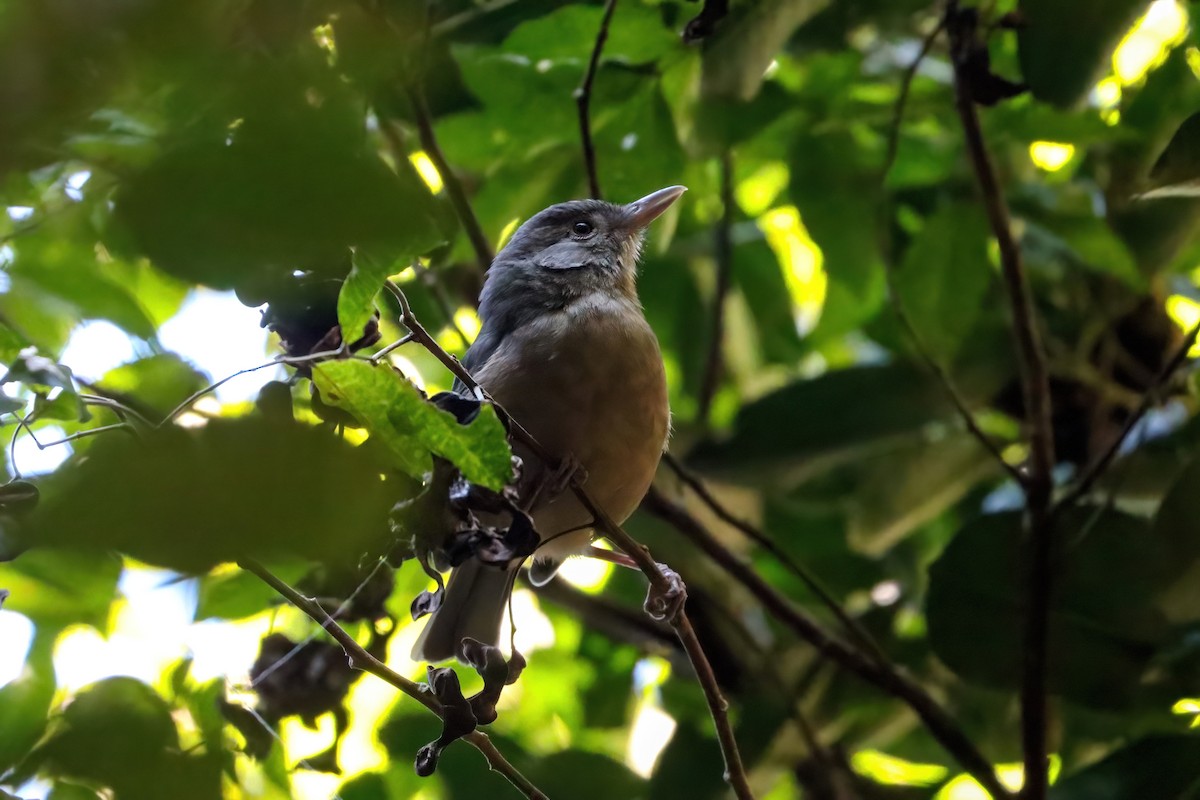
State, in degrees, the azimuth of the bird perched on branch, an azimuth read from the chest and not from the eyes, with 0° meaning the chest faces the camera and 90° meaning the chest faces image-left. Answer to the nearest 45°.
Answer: approximately 315°

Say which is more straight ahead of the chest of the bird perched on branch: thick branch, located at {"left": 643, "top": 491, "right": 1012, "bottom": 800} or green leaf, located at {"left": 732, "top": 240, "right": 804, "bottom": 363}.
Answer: the thick branch

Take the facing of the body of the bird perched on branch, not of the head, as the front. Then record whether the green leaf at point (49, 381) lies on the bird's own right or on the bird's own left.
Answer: on the bird's own right

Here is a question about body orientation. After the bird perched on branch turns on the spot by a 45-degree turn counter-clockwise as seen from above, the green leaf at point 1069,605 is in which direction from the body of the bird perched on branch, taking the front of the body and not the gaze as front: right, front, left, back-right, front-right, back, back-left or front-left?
front

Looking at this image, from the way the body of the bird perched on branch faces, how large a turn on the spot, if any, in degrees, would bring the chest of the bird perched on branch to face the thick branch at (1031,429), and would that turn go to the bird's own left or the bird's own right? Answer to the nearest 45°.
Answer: approximately 45° to the bird's own left

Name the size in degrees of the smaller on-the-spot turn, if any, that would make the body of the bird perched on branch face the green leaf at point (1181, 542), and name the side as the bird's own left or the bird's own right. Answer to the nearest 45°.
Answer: approximately 45° to the bird's own left

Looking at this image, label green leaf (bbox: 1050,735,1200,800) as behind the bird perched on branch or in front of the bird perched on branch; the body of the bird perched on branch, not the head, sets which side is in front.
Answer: in front

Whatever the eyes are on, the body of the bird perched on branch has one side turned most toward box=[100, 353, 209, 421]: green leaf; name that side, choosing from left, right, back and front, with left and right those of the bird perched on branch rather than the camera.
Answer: right

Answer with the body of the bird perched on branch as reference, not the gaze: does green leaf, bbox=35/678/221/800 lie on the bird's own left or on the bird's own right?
on the bird's own right

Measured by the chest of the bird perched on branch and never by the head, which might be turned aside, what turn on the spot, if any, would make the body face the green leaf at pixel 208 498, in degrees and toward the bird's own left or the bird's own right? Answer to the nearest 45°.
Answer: approximately 45° to the bird's own right

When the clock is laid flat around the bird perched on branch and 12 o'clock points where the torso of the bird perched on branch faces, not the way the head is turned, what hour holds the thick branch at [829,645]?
The thick branch is roughly at 10 o'clock from the bird perched on branch.
